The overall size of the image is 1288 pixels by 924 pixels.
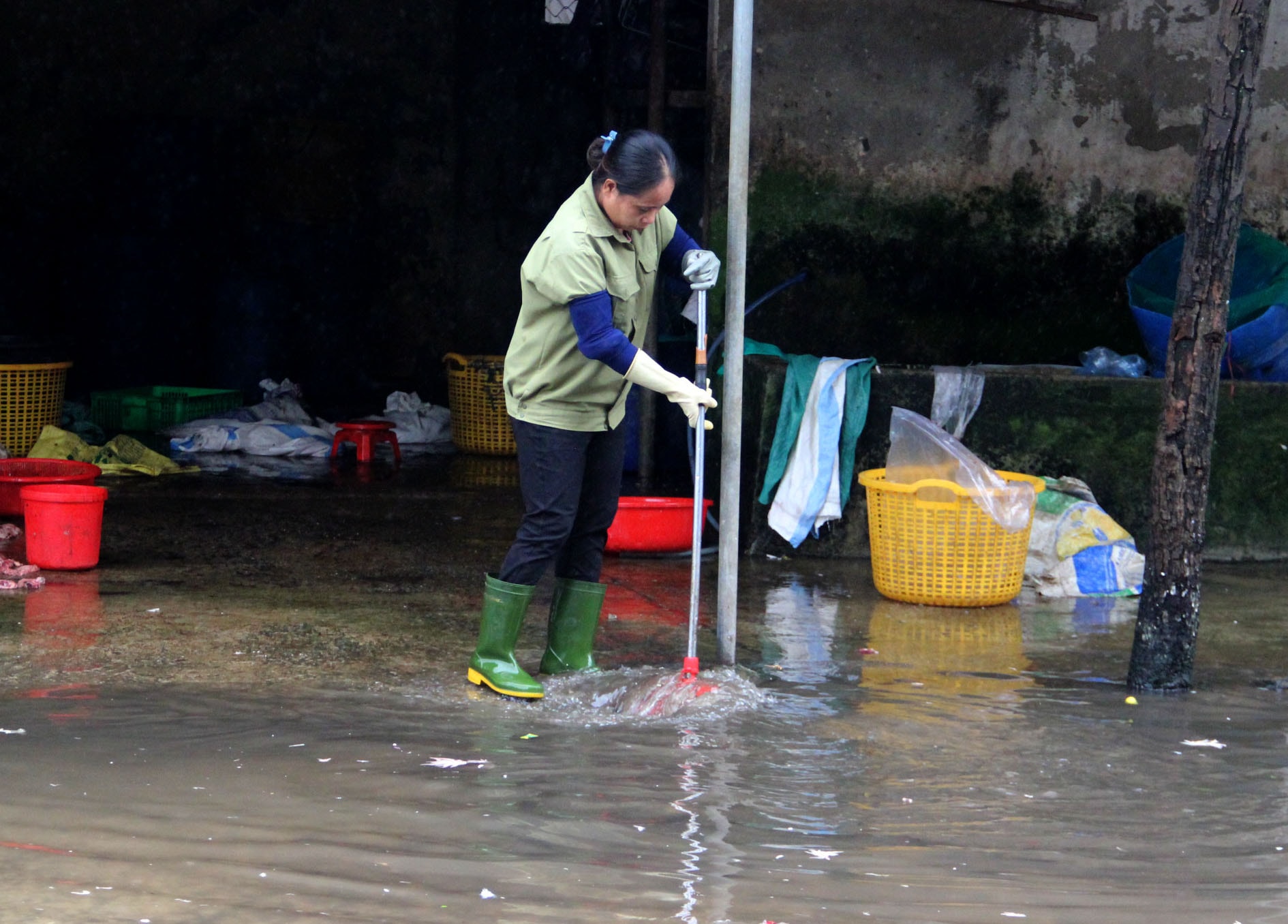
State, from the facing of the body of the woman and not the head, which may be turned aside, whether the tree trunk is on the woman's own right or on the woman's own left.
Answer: on the woman's own left

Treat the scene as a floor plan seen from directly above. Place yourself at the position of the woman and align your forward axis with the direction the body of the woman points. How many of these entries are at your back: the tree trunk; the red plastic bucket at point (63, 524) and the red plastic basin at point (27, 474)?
2

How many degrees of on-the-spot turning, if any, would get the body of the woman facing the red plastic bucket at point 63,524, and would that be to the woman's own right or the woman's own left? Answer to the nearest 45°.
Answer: approximately 180°

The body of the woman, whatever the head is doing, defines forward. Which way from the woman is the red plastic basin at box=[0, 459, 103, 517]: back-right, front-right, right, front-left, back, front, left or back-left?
back

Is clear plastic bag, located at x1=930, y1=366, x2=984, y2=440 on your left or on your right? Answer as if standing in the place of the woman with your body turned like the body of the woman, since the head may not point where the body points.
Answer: on your left

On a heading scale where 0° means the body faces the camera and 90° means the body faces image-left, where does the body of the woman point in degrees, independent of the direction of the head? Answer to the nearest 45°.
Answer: approximately 315°

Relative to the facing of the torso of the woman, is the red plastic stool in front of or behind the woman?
behind

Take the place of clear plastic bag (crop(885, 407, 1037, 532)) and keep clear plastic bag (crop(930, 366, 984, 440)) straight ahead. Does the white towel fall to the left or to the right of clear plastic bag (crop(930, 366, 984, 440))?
left

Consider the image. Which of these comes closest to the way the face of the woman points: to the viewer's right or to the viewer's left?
to the viewer's right

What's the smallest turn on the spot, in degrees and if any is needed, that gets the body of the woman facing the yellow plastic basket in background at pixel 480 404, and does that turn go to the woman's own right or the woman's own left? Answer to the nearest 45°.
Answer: approximately 135° to the woman's own left

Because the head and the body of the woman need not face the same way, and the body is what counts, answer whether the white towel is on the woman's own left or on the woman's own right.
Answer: on the woman's own left
